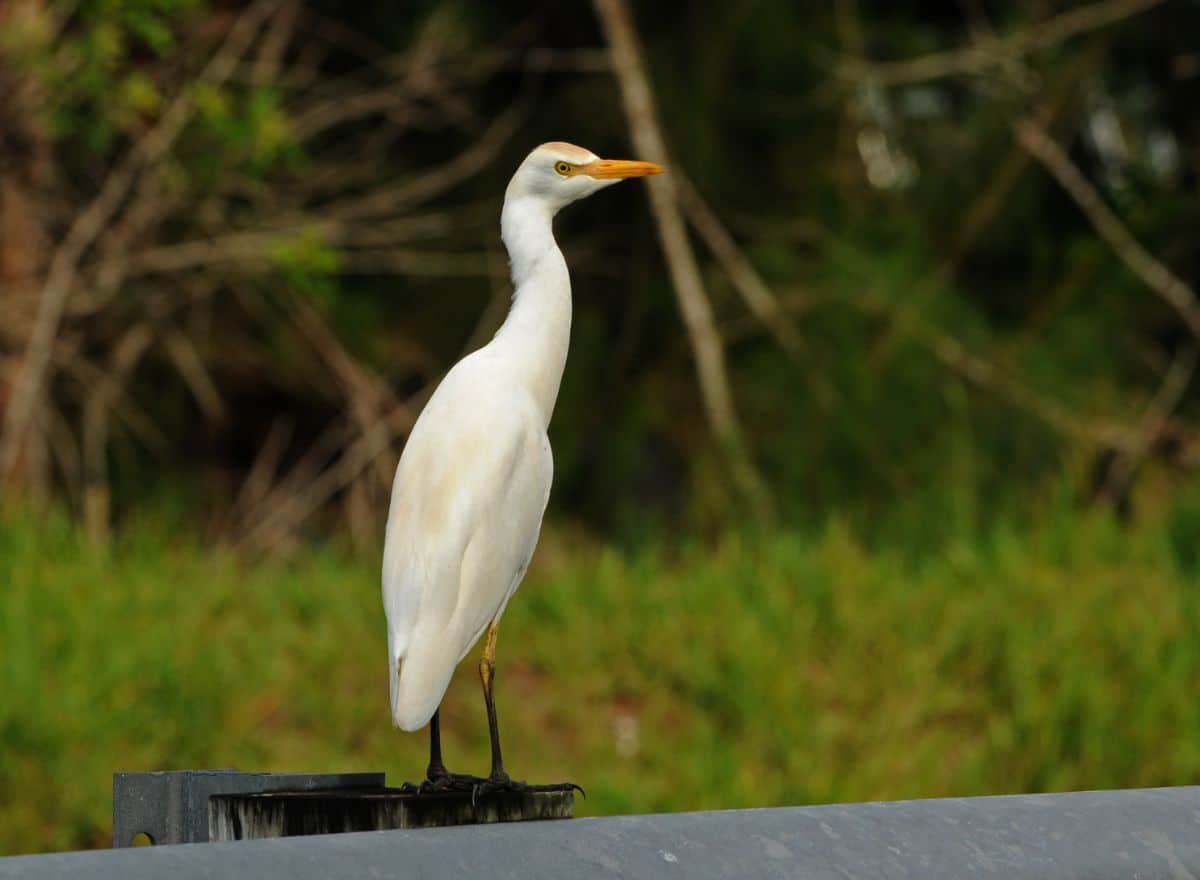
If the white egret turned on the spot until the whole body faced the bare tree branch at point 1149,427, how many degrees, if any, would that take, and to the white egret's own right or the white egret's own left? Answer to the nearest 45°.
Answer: approximately 45° to the white egret's own left

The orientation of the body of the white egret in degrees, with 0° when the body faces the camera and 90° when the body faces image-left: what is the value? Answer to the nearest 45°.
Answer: approximately 270°

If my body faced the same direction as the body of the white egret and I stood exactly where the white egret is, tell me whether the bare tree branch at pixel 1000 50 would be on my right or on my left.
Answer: on my left

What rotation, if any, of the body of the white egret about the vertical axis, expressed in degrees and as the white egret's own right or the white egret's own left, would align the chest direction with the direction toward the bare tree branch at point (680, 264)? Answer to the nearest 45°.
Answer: approximately 90° to the white egret's own left

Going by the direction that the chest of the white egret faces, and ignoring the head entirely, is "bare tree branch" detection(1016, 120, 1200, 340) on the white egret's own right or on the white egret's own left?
on the white egret's own left
